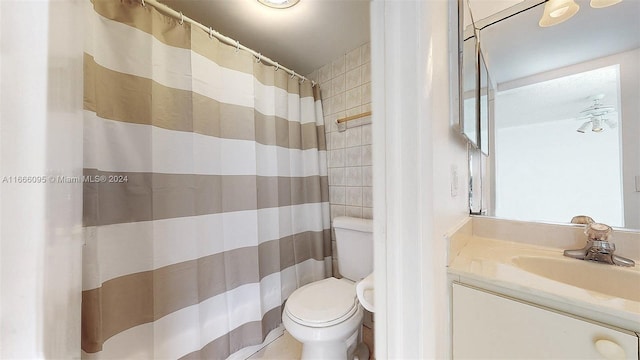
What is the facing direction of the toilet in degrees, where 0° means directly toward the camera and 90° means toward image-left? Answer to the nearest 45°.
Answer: approximately 45°

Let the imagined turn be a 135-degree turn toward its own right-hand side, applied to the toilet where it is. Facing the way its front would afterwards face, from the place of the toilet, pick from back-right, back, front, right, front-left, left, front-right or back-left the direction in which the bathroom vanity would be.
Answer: back-right

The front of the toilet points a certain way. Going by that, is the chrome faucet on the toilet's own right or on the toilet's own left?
on the toilet's own left

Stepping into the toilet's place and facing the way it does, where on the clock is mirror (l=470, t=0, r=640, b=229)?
The mirror is roughly at 8 o'clock from the toilet.
